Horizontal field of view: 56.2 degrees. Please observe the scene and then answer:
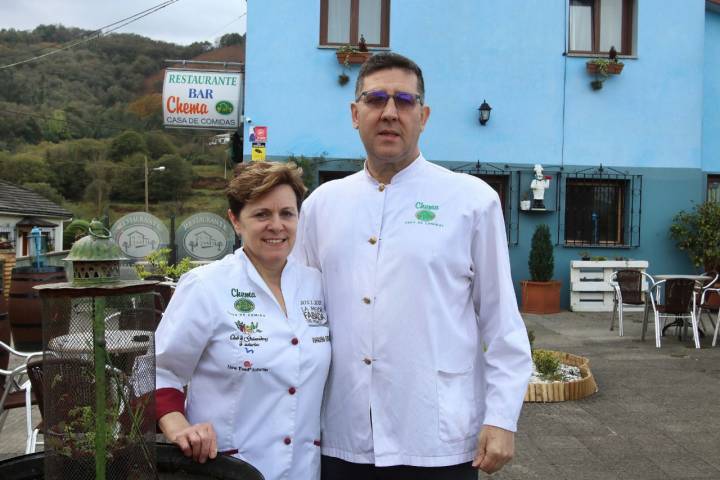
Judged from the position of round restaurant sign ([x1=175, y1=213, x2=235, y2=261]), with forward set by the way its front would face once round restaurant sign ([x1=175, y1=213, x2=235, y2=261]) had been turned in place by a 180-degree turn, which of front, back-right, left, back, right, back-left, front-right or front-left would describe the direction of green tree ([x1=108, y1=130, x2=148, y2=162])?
front

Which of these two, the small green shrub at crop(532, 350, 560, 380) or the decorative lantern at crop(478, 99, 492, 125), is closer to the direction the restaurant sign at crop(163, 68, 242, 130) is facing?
the small green shrub

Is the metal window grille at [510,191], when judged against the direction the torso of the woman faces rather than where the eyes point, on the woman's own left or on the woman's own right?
on the woman's own left

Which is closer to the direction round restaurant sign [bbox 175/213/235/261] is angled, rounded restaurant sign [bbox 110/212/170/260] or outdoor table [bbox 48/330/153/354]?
the outdoor table

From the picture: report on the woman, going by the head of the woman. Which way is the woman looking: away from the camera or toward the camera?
toward the camera

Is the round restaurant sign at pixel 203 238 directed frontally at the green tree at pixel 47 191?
no

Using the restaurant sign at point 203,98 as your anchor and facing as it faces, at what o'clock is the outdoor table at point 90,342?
The outdoor table is roughly at 12 o'clock from the restaurant sign.

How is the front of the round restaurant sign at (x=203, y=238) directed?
toward the camera

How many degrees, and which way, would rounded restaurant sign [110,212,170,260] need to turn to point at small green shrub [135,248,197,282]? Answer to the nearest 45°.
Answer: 0° — it already faces it

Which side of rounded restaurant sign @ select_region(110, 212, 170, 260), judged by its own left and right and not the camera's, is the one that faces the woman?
front

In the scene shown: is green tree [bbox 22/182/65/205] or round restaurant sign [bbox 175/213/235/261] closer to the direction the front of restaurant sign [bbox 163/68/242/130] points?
the round restaurant sign

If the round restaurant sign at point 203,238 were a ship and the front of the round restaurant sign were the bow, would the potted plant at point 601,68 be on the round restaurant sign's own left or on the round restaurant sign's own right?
on the round restaurant sign's own left

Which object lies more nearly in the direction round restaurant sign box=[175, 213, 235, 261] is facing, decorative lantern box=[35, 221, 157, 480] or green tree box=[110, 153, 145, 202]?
the decorative lantern

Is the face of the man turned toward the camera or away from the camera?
toward the camera

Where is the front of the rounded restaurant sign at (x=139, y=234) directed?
toward the camera

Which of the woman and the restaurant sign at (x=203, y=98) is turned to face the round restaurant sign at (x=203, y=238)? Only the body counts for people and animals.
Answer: the restaurant sign at (x=203, y=98)

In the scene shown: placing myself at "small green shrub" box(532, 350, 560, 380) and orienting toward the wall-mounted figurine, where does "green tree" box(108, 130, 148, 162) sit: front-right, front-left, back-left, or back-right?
front-left

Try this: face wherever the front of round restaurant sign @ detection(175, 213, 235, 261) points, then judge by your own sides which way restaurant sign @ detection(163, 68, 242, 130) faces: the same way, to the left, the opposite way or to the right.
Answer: the same way
